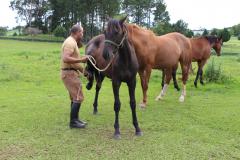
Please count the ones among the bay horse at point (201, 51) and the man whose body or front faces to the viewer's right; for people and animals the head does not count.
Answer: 2

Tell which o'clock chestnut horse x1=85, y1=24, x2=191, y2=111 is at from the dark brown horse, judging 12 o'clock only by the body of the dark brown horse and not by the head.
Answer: The chestnut horse is roughly at 8 o'clock from the dark brown horse.

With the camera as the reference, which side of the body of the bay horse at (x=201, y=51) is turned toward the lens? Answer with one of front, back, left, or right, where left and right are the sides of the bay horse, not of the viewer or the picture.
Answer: right

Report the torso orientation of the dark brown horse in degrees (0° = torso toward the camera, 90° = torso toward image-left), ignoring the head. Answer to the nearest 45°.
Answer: approximately 315°

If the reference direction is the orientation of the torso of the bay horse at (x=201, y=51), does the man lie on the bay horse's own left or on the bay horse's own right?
on the bay horse's own right

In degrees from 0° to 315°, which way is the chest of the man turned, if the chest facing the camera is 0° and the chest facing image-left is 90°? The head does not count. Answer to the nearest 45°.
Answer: approximately 270°

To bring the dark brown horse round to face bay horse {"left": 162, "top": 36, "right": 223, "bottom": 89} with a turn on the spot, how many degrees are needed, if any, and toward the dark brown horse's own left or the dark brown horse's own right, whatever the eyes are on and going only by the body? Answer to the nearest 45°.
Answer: approximately 90° to the dark brown horse's own left
